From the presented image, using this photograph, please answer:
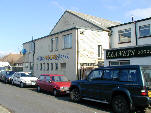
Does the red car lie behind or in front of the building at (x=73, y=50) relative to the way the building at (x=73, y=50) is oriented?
in front

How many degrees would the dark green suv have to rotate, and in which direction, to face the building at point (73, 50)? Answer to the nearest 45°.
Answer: approximately 45° to its right

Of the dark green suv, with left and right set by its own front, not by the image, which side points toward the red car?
front

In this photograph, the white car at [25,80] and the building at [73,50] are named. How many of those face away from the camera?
0

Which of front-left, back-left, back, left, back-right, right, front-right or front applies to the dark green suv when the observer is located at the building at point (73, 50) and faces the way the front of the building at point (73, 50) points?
front-left

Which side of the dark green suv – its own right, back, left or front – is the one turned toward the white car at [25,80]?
front

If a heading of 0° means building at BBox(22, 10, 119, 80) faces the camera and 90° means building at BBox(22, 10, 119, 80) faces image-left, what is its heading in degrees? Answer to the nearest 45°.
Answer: approximately 45°

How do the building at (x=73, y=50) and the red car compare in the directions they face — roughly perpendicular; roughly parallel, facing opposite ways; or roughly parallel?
roughly perpendicular

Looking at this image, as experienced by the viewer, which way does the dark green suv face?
facing away from the viewer and to the left of the viewer

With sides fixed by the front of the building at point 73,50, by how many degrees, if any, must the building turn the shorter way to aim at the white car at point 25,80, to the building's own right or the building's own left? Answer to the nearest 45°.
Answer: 0° — it already faces it
